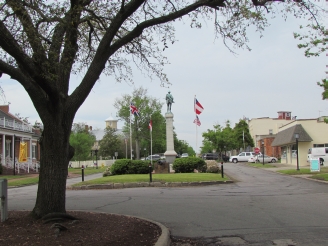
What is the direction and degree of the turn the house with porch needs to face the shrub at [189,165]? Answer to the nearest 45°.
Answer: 0° — it already faces it

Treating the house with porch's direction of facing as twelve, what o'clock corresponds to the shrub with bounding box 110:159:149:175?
The shrub is roughly at 1 o'clock from the house with porch.

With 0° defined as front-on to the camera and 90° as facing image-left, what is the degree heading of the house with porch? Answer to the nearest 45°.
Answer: approximately 315°

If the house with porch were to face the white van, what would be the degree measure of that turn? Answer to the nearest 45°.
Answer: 0° — it already faces it

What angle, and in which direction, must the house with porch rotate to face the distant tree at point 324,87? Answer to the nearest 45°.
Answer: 0° — it already faces it

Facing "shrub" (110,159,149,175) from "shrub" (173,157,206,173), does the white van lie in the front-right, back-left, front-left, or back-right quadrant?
back-right
